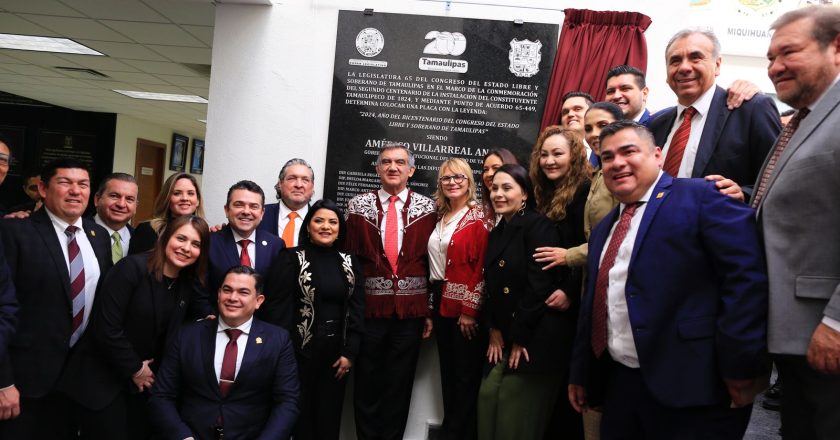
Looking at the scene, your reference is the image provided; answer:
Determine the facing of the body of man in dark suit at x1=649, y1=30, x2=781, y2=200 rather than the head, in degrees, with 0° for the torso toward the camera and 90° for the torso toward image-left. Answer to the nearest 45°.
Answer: approximately 45°

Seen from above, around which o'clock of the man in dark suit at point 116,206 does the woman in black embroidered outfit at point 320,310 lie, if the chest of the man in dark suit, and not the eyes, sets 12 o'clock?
The woman in black embroidered outfit is roughly at 10 o'clock from the man in dark suit.

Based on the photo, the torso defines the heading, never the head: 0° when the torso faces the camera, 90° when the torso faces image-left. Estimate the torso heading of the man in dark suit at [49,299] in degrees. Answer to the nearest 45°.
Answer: approximately 315°

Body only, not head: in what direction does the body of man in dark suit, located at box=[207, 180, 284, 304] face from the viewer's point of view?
toward the camera

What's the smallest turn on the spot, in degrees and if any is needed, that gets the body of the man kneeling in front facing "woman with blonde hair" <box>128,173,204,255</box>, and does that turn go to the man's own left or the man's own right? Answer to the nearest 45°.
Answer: approximately 135° to the man's own right

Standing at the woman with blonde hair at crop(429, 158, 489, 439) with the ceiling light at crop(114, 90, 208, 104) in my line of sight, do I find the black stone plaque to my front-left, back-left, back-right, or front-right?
front-right

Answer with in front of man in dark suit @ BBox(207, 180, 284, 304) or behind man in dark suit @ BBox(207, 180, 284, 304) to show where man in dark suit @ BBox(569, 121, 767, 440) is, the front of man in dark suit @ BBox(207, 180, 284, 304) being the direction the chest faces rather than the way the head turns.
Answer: in front

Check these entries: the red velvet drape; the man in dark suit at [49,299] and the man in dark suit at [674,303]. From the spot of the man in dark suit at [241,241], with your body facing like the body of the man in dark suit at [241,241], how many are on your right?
1

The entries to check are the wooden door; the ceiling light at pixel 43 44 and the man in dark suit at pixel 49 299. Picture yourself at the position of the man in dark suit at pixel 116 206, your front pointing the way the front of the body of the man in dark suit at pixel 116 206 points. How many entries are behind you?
2

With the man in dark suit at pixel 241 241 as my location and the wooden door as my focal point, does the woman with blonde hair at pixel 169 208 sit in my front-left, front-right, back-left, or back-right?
front-left

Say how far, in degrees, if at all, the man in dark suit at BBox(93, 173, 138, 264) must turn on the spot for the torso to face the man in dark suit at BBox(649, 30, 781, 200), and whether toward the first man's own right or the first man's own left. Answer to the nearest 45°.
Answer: approximately 45° to the first man's own left

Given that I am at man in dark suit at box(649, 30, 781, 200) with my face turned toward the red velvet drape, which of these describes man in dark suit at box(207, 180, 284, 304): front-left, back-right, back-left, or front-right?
front-left

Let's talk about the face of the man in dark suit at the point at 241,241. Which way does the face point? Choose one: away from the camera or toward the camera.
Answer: toward the camera

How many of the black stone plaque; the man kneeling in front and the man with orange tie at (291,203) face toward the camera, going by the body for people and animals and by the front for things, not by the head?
3

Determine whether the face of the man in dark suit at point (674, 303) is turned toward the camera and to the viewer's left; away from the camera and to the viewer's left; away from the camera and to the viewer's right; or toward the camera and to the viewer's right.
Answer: toward the camera and to the viewer's left

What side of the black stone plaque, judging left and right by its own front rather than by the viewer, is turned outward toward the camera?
front
